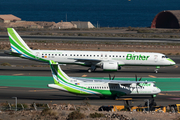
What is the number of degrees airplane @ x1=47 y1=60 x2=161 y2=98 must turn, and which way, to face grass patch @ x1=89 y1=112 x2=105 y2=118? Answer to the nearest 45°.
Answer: approximately 90° to its right

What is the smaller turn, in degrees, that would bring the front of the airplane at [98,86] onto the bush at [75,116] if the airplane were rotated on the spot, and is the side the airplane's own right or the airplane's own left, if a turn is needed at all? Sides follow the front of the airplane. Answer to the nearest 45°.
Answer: approximately 90° to the airplane's own right

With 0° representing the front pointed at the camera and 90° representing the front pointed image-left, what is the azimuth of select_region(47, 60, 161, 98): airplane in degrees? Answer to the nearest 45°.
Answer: approximately 270°
